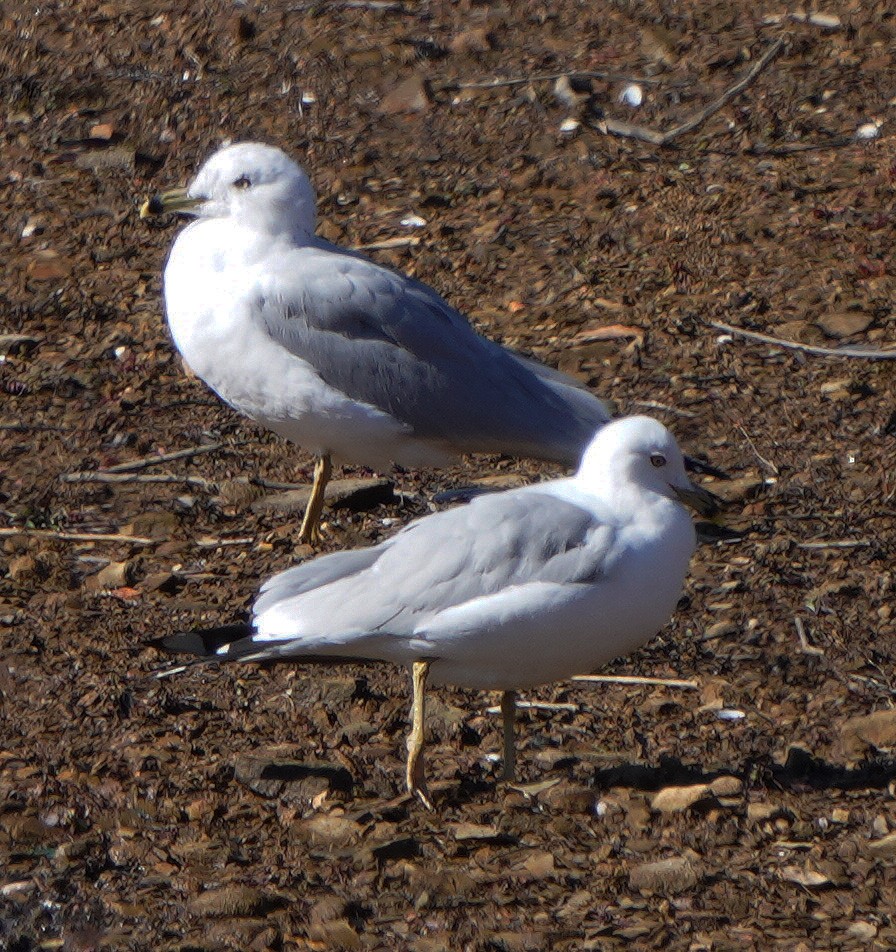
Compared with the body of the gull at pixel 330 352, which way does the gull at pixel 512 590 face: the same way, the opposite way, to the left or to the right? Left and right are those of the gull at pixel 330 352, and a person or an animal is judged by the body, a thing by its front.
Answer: the opposite way

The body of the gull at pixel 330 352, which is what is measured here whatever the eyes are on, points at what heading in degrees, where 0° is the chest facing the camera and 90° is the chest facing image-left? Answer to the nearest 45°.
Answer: approximately 90°

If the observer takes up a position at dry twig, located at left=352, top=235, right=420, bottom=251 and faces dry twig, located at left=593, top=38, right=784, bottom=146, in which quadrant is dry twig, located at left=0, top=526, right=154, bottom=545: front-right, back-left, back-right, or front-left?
back-right

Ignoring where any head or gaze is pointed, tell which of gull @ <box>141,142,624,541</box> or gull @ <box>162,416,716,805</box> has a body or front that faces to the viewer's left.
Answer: gull @ <box>141,142,624,541</box>

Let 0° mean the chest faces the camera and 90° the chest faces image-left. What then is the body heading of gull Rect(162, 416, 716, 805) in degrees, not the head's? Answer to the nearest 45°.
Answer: approximately 270°

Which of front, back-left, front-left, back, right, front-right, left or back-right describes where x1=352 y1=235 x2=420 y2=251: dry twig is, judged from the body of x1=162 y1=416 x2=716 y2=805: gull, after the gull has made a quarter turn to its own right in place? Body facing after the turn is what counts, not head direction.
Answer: back

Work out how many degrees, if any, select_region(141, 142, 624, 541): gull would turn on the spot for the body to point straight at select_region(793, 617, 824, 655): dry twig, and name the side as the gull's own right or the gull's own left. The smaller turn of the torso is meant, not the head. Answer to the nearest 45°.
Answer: approximately 135° to the gull's own left

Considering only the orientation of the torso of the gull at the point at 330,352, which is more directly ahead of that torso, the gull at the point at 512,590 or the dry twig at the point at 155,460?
the dry twig

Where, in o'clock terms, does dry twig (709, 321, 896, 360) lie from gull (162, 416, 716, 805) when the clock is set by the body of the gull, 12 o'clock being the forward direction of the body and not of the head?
The dry twig is roughly at 10 o'clock from the gull.

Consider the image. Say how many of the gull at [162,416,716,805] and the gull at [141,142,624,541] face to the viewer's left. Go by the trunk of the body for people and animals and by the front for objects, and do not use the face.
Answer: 1
